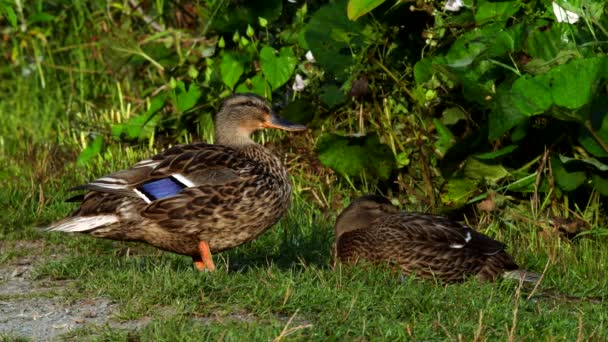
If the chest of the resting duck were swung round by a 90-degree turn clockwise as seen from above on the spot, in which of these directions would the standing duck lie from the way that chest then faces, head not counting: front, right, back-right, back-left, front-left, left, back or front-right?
left

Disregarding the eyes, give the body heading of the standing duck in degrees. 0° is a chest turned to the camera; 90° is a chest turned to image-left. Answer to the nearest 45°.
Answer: approximately 270°

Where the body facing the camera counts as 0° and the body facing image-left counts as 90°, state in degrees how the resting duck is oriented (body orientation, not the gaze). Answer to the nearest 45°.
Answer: approximately 90°
